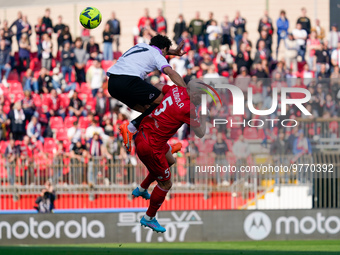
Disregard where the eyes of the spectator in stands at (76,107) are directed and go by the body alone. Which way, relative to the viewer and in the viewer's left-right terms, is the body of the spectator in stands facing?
facing the viewer

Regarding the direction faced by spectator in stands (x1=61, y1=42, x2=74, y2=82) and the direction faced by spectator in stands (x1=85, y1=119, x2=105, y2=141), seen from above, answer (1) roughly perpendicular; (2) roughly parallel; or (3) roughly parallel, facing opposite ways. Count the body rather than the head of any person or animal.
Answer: roughly parallel

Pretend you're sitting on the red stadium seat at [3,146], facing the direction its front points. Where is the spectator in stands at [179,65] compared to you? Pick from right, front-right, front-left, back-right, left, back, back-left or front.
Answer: left

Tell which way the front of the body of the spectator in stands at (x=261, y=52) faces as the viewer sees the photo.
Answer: toward the camera

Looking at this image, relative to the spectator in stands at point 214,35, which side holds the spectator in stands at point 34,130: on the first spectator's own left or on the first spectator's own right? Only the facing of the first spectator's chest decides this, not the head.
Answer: on the first spectator's own right

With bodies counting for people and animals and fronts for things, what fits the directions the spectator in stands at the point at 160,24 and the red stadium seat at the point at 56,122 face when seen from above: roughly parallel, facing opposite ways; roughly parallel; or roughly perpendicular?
roughly parallel

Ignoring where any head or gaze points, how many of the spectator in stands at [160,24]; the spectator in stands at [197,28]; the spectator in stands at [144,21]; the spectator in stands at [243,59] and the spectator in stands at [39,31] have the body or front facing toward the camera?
5

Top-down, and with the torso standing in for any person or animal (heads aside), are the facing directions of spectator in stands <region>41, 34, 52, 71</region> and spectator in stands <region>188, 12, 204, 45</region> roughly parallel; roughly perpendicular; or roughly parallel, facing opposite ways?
roughly parallel

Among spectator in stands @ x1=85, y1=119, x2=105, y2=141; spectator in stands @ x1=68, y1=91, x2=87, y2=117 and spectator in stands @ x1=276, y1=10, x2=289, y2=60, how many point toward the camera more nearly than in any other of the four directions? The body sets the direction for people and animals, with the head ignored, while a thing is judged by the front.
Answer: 3

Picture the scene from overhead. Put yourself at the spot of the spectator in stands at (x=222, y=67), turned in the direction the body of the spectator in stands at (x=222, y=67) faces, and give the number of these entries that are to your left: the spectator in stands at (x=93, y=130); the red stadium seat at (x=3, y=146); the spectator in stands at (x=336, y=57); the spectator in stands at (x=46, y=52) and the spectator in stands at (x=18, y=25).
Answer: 1

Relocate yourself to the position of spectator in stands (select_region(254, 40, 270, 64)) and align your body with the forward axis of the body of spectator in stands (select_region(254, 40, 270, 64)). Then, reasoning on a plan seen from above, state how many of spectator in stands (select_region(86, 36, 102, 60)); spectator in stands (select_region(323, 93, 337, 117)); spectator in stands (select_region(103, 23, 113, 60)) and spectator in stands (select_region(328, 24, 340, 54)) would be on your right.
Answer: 2
